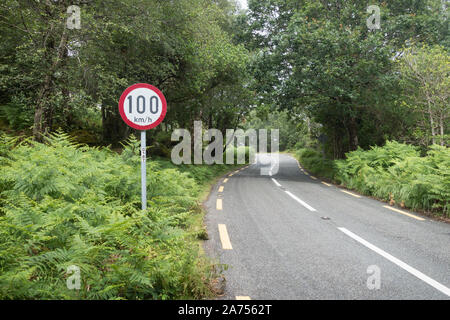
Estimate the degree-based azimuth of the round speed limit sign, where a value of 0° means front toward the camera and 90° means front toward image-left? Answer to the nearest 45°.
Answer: approximately 0°

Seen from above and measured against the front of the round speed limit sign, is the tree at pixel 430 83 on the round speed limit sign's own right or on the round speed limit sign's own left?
on the round speed limit sign's own left
